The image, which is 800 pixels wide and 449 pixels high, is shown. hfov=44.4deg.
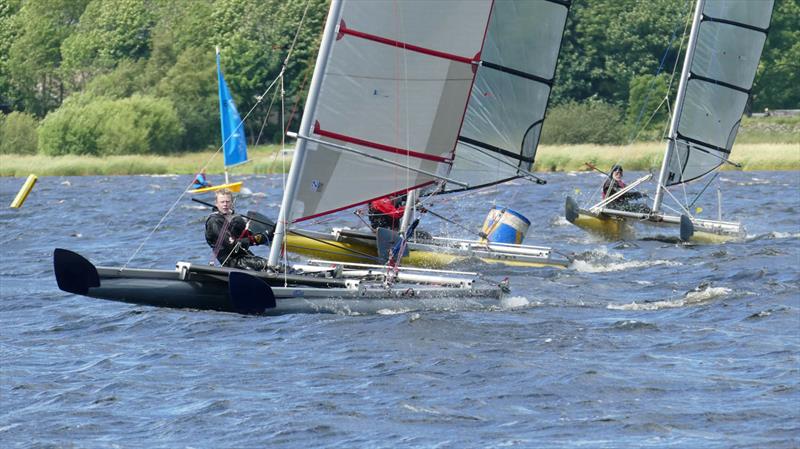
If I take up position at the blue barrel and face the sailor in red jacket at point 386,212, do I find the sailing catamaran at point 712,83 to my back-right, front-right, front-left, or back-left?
back-right

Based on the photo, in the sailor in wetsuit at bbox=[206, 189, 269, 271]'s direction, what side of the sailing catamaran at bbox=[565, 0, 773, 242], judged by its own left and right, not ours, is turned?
front

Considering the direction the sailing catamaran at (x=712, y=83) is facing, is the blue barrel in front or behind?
in front

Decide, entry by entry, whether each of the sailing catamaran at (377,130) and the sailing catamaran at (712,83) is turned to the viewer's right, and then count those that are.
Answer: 0

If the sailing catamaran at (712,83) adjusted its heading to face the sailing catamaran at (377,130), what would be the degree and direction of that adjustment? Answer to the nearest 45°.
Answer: approximately 45° to its left

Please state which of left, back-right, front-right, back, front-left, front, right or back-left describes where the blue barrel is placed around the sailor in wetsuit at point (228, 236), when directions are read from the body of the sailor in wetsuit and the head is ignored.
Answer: left

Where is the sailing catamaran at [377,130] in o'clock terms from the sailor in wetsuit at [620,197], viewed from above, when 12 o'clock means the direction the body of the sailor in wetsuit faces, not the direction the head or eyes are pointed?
The sailing catamaran is roughly at 2 o'clock from the sailor in wetsuit.
